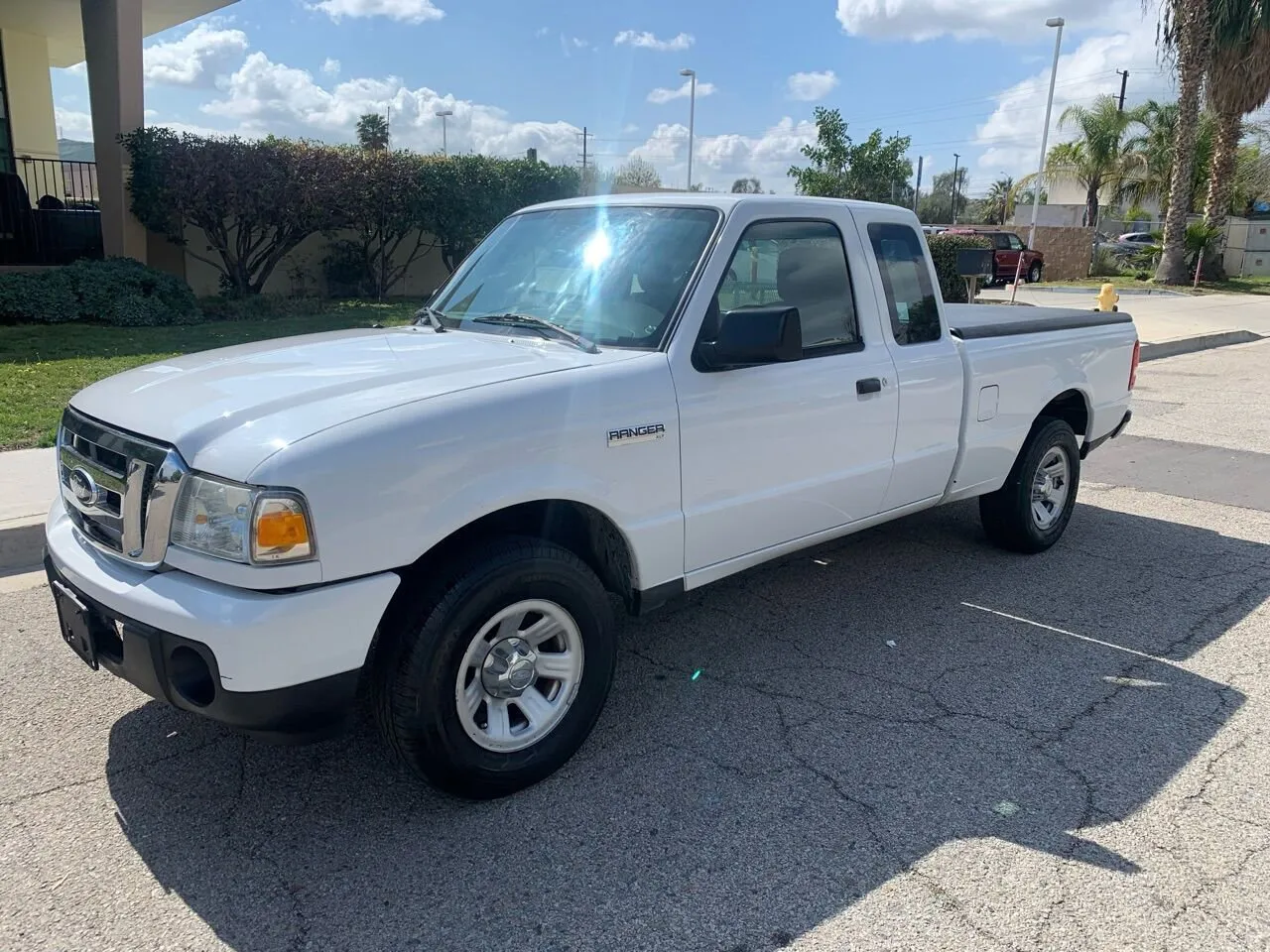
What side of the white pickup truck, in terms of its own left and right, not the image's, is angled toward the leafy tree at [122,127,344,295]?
right

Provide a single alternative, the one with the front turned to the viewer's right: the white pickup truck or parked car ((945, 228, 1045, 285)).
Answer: the parked car

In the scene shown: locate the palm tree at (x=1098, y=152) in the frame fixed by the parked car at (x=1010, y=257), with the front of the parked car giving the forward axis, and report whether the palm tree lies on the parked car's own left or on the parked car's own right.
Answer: on the parked car's own left

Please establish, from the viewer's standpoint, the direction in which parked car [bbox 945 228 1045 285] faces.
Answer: facing to the right of the viewer

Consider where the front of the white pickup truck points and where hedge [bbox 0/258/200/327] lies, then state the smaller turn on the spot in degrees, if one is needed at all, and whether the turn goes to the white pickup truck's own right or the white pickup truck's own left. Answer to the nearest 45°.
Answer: approximately 90° to the white pickup truck's own right

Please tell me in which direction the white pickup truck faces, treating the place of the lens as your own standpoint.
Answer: facing the viewer and to the left of the viewer

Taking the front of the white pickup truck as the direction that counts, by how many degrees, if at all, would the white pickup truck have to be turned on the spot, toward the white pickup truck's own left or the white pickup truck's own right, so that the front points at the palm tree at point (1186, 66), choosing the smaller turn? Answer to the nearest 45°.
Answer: approximately 180°

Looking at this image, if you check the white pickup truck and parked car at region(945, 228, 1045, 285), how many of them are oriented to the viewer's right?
1

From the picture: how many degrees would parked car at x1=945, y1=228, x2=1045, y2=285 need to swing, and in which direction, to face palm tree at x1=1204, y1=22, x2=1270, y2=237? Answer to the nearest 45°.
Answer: approximately 45° to its right
